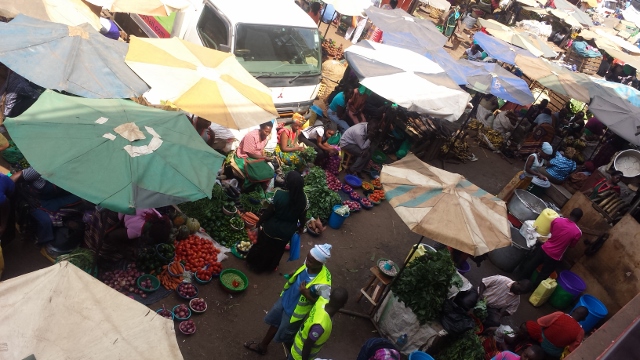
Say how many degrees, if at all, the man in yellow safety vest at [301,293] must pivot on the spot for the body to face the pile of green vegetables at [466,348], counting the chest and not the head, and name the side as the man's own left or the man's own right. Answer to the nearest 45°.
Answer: approximately 180°

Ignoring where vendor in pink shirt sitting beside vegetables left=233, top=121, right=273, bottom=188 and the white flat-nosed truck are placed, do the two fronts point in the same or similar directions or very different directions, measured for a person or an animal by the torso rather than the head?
same or similar directions

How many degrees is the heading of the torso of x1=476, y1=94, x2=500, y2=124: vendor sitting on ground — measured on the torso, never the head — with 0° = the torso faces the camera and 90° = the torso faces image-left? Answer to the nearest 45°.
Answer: approximately 45°

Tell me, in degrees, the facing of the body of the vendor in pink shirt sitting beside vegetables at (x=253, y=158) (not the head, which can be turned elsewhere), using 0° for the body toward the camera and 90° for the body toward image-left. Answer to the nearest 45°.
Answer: approximately 315°

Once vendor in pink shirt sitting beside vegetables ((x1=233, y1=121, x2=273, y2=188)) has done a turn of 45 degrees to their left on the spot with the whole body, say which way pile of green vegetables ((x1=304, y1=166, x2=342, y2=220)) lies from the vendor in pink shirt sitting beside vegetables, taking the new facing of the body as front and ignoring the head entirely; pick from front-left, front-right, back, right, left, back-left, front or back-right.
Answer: front

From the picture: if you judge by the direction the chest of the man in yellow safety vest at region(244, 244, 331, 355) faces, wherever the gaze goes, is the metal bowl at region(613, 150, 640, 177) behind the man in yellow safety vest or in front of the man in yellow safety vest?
behind

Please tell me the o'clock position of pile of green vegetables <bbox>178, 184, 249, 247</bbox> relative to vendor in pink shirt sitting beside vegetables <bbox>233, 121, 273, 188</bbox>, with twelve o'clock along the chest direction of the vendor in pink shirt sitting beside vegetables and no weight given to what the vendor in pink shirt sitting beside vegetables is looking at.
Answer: The pile of green vegetables is roughly at 2 o'clock from the vendor in pink shirt sitting beside vegetables.

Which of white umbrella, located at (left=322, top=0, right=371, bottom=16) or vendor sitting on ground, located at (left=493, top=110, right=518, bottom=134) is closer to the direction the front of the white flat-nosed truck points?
the vendor sitting on ground

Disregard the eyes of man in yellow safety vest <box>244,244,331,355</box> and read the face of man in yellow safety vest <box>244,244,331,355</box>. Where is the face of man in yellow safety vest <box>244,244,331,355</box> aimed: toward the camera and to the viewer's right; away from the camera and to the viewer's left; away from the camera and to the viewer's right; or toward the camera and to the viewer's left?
toward the camera and to the viewer's left

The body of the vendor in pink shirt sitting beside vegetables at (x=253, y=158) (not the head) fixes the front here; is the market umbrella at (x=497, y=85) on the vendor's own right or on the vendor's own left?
on the vendor's own left
